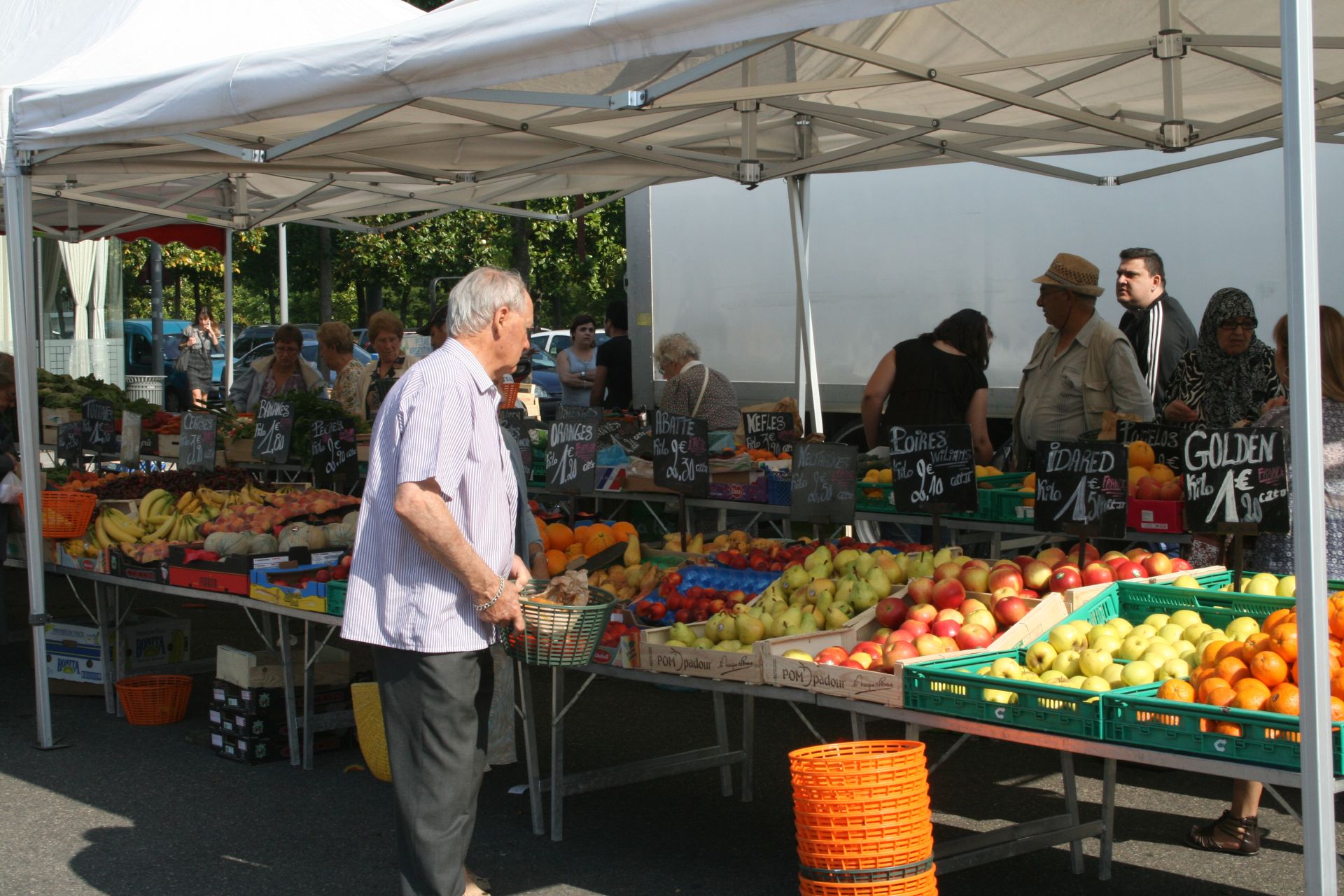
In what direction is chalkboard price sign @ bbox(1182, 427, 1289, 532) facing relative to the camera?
toward the camera

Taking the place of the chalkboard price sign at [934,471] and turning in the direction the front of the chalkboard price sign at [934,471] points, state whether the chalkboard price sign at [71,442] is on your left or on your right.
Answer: on your right

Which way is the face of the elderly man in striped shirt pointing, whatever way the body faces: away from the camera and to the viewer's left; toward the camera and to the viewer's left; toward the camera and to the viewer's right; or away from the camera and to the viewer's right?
away from the camera and to the viewer's right

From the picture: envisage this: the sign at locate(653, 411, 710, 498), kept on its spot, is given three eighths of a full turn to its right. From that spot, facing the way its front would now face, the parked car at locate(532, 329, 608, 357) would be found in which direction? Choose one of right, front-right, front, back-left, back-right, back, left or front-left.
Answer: front

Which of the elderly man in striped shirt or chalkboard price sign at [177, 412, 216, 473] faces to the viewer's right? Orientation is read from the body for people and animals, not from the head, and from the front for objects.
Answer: the elderly man in striped shirt

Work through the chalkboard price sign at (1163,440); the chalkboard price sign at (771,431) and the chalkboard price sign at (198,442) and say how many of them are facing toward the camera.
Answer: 3

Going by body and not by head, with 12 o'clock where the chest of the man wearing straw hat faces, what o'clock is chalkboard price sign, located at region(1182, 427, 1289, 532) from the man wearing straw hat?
The chalkboard price sign is roughly at 10 o'clock from the man wearing straw hat.

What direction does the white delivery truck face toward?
to the viewer's right

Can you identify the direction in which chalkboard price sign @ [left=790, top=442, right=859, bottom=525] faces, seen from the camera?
facing the viewer

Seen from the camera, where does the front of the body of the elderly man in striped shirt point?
to the viewer's right

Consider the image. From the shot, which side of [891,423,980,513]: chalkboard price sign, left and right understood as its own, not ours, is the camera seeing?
front

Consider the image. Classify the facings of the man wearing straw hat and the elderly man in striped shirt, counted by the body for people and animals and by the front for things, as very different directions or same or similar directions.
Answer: very different directions

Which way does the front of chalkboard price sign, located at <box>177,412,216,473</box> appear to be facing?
toward the camera

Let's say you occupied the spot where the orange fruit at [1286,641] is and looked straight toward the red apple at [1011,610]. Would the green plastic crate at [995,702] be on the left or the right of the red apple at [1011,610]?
left

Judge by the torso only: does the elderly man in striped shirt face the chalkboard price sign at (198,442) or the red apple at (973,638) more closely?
the red apple

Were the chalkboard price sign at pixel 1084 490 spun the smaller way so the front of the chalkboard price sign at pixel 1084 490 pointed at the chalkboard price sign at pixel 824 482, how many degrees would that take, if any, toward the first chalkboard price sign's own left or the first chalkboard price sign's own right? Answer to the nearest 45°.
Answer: approximately 135° to the first chalkboard price sign's own right
